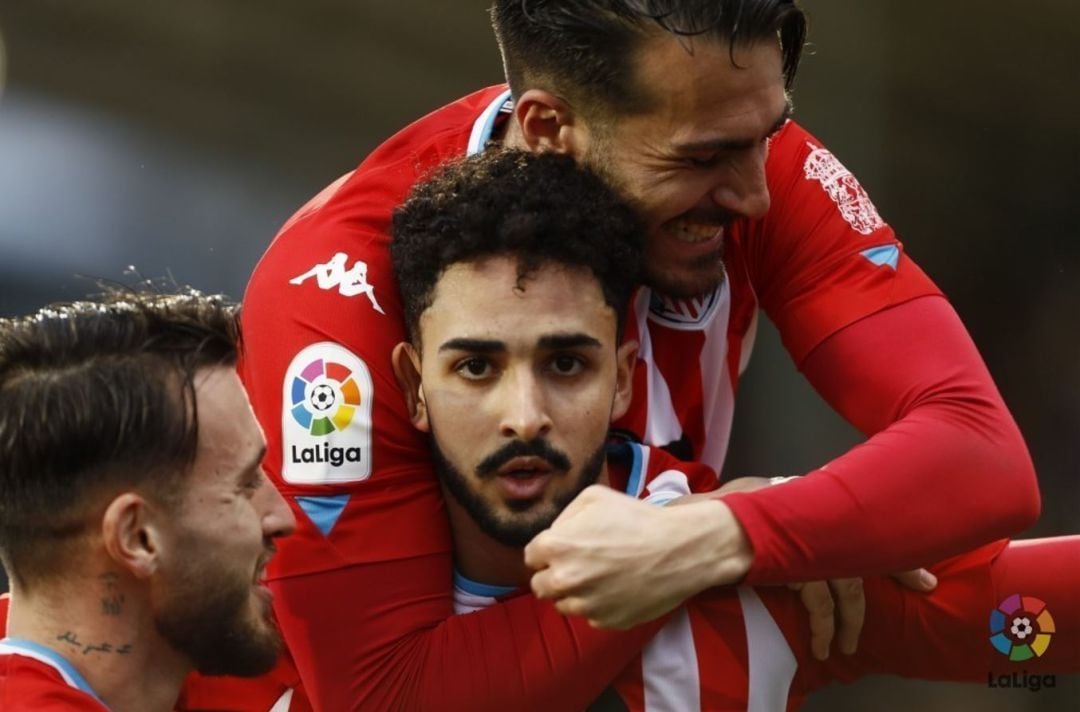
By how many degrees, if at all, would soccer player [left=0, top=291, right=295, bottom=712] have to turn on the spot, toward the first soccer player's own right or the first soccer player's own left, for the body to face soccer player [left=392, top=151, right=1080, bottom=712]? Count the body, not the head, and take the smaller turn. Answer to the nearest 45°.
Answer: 0° — they already face them

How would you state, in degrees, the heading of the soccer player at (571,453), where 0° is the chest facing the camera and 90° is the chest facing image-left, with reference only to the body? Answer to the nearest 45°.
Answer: approximately 0°

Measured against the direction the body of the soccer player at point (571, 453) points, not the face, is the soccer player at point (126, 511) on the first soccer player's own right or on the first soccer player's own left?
on the first soccer player's own right

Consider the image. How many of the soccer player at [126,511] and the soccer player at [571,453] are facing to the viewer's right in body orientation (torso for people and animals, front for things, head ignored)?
1

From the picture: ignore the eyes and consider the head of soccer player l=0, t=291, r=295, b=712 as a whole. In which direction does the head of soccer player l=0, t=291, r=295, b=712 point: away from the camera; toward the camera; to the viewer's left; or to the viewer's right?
to the viewer's right

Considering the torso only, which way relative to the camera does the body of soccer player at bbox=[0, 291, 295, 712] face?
to the viewer's right

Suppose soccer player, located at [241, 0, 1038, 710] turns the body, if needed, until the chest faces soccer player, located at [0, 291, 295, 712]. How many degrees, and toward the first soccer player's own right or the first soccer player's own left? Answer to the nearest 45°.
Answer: approximately 90° to the first soccer player's own right

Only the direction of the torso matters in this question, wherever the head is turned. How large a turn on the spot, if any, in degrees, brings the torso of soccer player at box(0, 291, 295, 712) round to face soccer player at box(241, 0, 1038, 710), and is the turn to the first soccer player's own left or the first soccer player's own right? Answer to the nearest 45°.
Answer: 0° — they already face them
